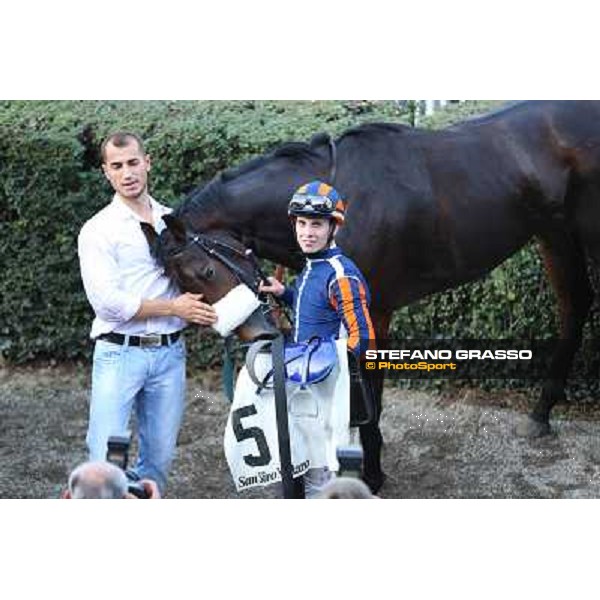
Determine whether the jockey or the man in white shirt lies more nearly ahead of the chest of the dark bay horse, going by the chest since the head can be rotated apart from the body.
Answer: the man in white shirt

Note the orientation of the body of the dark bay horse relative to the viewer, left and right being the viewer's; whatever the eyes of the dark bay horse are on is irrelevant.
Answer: facing to the left of the viewer

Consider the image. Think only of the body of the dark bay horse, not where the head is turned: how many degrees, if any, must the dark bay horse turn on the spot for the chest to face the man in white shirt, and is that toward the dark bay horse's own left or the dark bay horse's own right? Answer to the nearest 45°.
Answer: approximately 45° to the dark bay horse's own left

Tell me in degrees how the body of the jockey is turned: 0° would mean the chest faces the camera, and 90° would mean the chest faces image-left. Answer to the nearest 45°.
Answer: approximately 45°

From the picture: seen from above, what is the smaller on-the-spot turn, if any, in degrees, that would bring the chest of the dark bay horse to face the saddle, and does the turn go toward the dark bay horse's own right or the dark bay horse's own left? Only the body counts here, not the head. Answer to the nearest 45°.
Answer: approximately 45° to the dark bay horse's own left

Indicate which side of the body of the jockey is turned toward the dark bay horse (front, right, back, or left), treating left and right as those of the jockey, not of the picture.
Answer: back
